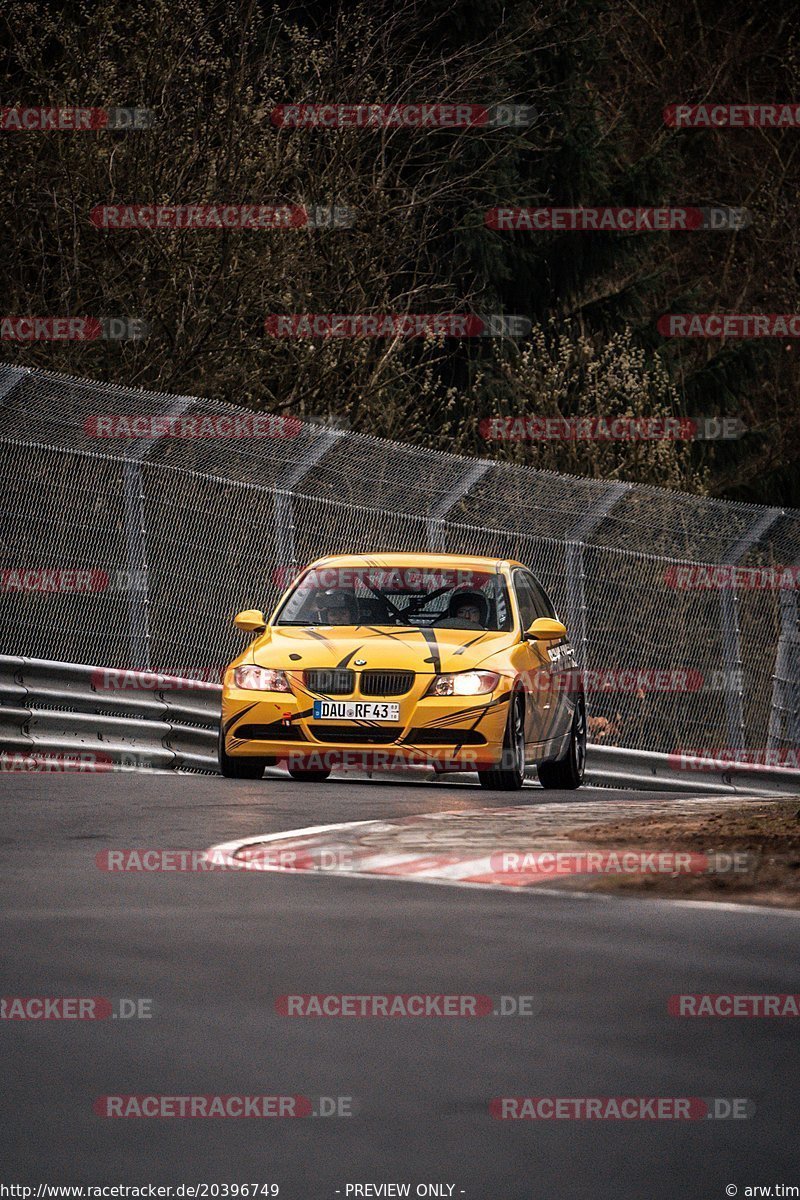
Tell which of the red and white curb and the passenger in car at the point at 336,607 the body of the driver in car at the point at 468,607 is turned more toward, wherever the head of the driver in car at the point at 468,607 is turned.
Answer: the red and white curb

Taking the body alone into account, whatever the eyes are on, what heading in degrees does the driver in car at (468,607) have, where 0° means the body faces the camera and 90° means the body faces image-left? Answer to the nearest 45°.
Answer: approximately 0°

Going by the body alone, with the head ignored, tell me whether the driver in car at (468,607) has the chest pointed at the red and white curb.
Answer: yes

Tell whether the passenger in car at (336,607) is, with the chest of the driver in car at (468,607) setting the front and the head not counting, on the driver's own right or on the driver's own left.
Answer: on the driver's own right
